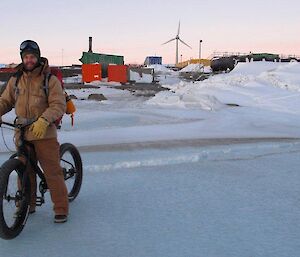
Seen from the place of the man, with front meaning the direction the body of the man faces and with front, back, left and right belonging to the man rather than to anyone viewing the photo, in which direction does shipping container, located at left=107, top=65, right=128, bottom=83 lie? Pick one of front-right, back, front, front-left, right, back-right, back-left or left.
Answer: back

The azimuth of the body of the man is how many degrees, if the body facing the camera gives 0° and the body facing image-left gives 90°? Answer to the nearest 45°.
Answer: approximately 0°

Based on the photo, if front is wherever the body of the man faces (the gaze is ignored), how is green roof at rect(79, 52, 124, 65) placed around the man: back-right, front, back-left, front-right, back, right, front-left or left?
back

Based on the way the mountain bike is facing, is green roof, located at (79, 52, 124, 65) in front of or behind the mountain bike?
behind

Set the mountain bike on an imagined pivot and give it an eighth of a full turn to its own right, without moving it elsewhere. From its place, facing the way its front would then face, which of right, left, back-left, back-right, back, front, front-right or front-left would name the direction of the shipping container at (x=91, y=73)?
right

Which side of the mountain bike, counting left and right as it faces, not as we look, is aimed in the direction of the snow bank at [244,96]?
back

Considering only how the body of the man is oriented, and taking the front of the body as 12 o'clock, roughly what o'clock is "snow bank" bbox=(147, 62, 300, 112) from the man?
The snow bank is roughly at 7 o'clock from the man.

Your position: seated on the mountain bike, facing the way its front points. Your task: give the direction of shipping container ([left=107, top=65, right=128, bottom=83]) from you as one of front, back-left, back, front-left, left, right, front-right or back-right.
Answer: back-right
